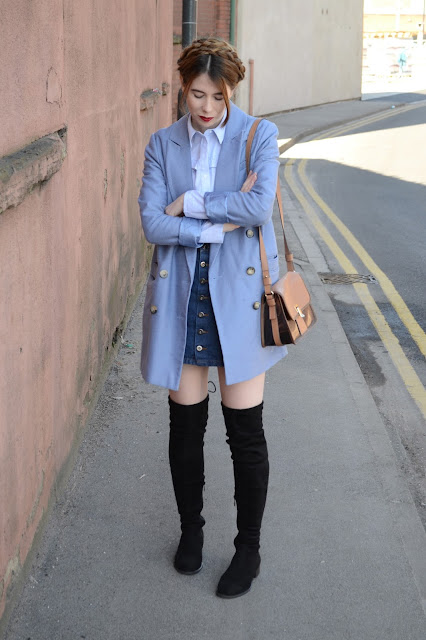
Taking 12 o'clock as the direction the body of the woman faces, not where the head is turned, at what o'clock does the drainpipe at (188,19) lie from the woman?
The drainpipe is roughly at 6 o'clock from the woman.

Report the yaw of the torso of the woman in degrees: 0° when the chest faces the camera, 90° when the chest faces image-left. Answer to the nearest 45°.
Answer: approximately 0°

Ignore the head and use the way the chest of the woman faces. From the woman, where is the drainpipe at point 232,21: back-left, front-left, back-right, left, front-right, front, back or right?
back
